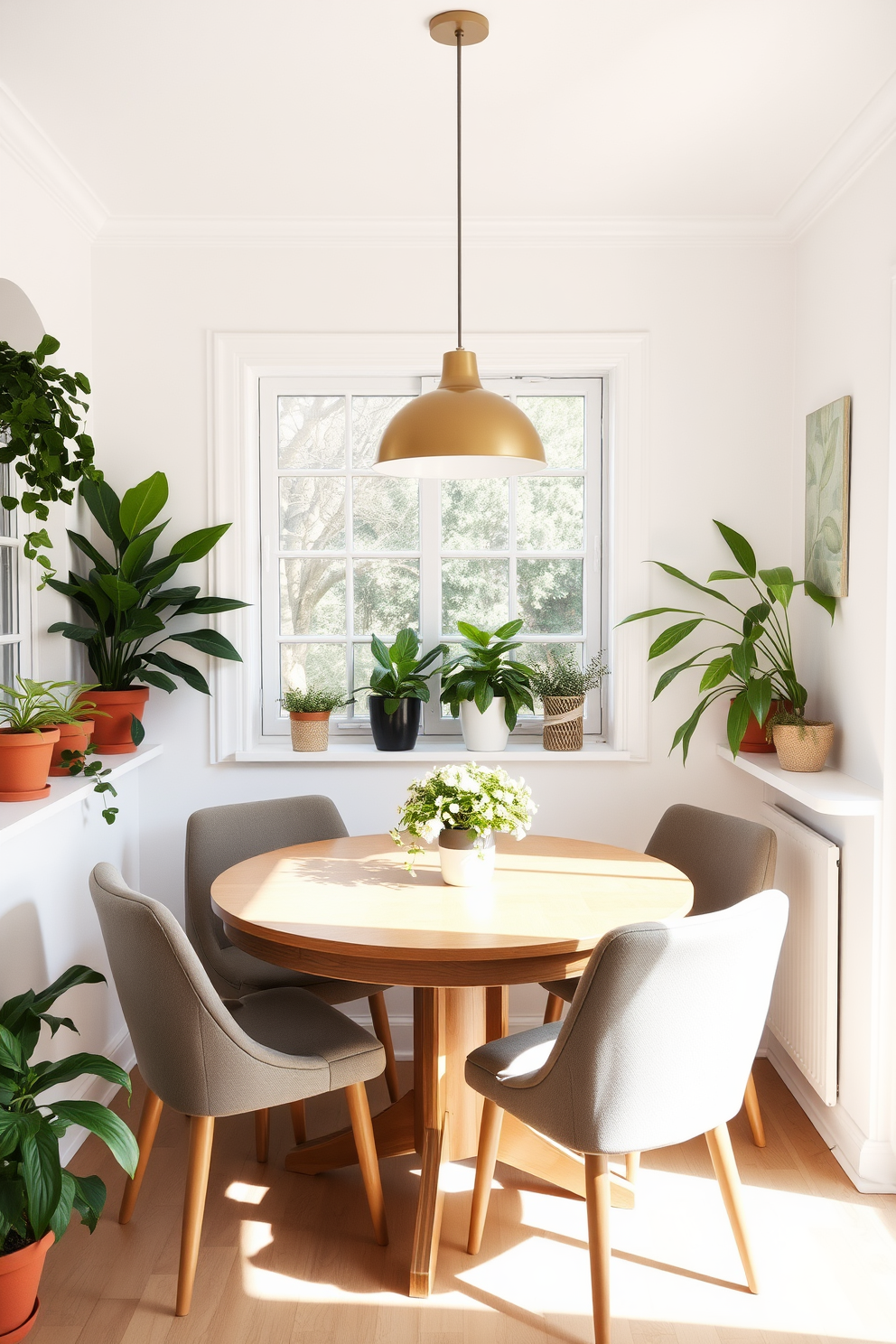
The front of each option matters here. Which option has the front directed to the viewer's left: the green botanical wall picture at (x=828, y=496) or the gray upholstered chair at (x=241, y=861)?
the green botanical wall picture

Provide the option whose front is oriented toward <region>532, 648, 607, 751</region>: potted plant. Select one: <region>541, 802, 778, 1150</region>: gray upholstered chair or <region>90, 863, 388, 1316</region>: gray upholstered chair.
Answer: <region>90, 863, 388, 1316</region>: gray upholstered chair

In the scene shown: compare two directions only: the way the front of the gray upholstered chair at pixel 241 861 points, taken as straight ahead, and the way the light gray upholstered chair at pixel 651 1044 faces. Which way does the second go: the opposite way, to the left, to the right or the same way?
the opposite way

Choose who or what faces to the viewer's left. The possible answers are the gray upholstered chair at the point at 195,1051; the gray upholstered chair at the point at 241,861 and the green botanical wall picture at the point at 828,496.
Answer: the green botanical wall picture

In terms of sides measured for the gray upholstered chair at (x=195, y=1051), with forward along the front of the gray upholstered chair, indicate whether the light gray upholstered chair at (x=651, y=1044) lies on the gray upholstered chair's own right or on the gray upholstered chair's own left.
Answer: on the gray upholstered chair's own right

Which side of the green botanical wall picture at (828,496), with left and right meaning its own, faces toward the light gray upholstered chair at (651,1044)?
left

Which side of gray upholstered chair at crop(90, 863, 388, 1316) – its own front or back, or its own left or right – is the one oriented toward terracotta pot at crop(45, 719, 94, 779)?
left

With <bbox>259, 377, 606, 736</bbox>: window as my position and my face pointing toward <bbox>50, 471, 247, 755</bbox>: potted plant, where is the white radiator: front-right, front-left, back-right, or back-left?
back-left

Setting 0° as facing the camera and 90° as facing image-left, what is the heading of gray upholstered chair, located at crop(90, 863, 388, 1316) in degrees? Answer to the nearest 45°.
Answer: approximately 225°

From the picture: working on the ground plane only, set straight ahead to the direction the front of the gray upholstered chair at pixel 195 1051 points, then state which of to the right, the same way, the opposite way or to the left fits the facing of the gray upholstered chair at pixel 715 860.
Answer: the opposite way

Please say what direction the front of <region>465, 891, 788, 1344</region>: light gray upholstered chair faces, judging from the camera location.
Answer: facing away from the viewer and to the left of the viewer

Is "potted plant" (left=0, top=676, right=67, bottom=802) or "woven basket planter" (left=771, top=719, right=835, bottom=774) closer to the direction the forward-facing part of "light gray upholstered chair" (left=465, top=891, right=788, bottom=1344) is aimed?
the potted plant

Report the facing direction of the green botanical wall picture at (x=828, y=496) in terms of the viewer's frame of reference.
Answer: facing to the left of the viewer

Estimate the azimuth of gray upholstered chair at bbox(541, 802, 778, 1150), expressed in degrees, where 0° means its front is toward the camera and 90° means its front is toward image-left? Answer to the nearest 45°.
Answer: approximately 45°

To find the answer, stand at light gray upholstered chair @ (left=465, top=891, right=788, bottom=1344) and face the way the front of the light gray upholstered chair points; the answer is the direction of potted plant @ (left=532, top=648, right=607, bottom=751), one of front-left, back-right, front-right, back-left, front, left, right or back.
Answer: front-right
